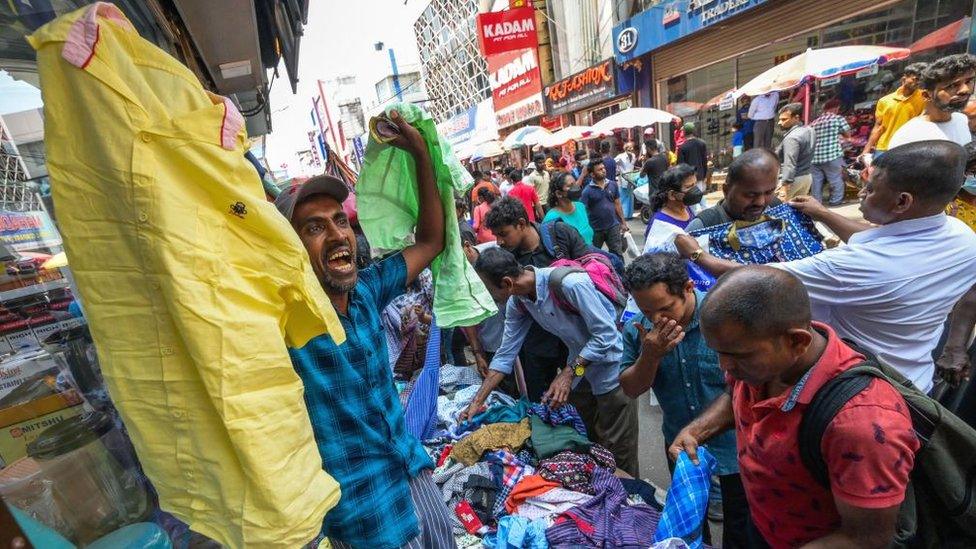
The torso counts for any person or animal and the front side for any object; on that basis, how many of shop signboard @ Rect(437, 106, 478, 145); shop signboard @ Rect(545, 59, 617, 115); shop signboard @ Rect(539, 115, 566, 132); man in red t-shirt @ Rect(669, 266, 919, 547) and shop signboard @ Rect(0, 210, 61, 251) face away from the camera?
0

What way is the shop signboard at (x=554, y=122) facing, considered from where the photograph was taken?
facing the viewer and to the left of the viewer

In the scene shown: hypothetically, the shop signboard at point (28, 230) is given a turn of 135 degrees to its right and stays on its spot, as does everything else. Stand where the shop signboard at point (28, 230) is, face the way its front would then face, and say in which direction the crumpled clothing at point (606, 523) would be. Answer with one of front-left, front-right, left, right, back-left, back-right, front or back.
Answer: back-left

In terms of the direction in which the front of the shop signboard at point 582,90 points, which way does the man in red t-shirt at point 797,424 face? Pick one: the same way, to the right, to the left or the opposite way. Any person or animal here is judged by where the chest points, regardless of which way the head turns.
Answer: the same way

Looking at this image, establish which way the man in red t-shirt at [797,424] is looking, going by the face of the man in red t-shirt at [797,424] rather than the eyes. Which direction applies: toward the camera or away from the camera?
toward the camera

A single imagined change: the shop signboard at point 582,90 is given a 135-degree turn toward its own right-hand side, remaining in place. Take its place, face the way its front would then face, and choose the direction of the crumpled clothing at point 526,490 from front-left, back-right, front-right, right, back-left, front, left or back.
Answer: back

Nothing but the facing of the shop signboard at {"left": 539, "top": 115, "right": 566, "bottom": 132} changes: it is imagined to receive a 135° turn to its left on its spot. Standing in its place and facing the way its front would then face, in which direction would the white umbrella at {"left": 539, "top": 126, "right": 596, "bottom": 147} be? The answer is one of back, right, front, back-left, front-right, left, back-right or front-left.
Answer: right

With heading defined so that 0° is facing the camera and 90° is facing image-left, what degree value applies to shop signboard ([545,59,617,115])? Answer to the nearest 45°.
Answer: approximately 45°

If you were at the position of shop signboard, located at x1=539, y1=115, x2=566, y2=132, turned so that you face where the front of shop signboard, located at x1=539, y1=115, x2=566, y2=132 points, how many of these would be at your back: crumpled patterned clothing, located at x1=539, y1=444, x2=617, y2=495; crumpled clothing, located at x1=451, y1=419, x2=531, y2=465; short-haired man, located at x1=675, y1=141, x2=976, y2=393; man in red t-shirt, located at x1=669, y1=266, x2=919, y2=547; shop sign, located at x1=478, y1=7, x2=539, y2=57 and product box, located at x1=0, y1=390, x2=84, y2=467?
0

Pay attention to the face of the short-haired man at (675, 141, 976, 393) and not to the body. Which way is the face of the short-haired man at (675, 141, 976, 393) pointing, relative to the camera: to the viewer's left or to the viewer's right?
to the viewer's left

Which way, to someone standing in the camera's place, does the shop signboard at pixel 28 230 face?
facing the viewer and to the right of the viewer

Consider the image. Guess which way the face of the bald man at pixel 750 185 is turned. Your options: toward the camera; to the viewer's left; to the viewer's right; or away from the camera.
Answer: toward the camera

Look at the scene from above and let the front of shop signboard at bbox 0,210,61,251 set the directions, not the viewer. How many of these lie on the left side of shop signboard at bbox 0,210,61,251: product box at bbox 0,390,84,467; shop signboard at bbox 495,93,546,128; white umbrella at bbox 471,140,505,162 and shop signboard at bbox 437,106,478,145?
3
